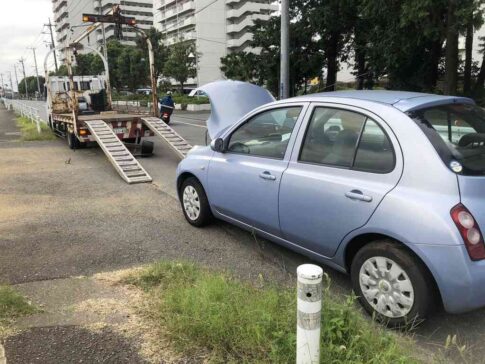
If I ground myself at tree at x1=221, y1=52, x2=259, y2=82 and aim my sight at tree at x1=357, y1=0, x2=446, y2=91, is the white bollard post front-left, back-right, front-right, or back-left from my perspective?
front-right

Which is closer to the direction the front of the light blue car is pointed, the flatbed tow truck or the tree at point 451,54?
the flatbed tow truck

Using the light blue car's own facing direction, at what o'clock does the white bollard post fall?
The white bollard post is roughly at 8 o'clock from the light blue car.

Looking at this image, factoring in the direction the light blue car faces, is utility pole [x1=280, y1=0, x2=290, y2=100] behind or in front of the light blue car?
in front

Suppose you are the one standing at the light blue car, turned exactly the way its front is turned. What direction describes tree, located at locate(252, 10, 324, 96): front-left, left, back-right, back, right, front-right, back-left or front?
front-right

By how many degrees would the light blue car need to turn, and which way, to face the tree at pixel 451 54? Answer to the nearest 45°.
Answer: approximately 45° to its right

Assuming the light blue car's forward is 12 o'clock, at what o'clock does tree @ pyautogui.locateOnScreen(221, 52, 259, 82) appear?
The tree is roughly at 1 o'clock from the light blue car.

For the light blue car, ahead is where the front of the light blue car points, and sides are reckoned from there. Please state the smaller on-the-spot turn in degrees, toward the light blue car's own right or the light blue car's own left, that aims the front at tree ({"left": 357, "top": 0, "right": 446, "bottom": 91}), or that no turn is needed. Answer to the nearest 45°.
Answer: approximately 45° to the light blue car's own right

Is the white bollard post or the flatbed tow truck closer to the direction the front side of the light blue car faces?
the flatbed tow truck

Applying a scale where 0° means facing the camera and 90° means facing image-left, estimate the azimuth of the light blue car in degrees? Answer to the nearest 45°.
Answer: approximately 135°

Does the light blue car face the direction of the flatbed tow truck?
yes

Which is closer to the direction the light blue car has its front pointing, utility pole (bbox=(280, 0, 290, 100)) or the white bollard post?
the utility pole
